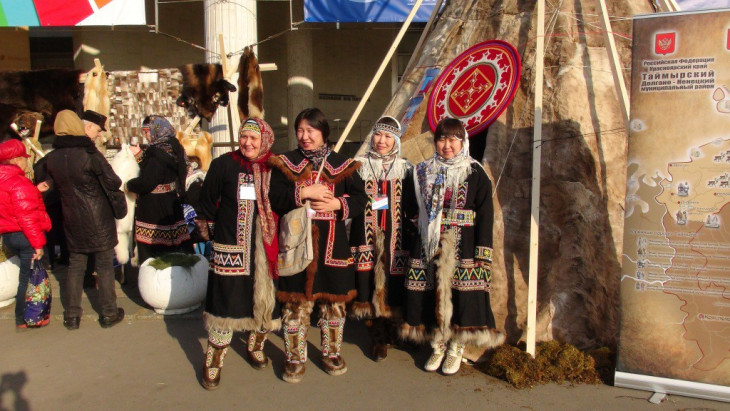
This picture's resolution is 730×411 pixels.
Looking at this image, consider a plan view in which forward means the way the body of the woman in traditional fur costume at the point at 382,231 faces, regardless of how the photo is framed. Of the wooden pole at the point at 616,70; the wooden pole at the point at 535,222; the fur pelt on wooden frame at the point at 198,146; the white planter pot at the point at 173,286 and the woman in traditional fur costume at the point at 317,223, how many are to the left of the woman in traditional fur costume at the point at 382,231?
2

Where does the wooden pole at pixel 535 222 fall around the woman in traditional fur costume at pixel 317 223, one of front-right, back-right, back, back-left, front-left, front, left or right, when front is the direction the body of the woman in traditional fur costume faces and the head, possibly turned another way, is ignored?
left

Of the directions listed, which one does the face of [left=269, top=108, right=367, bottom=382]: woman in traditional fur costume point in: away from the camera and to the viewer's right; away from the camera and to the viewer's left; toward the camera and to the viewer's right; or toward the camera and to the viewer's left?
toward the camera and to the viewer's left

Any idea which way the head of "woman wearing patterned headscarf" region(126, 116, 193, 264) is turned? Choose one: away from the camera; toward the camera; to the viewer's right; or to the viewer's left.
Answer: to the viewer's left

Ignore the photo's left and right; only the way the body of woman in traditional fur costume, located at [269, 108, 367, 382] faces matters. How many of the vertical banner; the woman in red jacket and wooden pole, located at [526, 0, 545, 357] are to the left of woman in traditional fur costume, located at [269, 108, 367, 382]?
2

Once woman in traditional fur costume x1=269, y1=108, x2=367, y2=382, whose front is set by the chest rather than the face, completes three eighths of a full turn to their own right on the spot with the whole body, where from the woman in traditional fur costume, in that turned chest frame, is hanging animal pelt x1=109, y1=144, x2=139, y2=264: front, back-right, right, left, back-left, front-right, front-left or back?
front

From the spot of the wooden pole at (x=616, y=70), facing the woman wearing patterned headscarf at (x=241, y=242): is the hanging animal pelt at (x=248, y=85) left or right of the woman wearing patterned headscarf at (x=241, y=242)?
right

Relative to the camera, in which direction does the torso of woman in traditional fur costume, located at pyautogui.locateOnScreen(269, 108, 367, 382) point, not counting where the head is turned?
toward the camera

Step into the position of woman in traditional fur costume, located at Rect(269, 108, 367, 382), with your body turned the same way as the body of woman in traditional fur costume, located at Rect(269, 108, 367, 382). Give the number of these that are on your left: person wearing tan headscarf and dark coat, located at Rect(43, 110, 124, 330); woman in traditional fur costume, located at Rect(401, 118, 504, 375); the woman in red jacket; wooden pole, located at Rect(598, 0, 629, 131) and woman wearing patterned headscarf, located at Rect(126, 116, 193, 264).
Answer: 2

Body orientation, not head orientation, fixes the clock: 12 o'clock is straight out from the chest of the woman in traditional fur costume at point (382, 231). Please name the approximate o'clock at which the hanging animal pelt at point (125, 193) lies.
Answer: The hanging animal pelt is roughly at 4 o'clock from the woman in traditional fur costume.

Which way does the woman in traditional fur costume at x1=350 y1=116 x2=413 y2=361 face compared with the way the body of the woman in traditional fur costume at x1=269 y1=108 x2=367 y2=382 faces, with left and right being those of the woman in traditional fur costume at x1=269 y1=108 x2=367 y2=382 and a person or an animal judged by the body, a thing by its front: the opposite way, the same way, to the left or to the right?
the same way

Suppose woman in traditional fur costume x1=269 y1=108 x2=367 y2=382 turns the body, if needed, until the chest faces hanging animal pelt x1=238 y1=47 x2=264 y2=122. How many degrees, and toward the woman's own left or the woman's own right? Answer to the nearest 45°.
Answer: approximately 180°

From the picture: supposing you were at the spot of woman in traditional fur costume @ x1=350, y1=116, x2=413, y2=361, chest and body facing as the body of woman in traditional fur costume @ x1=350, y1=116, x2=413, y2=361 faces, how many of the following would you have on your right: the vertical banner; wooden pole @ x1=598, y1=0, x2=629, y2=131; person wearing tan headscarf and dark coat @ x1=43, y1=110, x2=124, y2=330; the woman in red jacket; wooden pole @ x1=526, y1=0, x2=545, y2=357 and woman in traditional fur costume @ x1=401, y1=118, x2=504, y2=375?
2

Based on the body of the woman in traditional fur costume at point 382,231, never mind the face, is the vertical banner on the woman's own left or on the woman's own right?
on the woman's own left

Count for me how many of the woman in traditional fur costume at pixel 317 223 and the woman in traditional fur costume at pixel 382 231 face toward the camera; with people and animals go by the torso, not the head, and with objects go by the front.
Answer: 2
